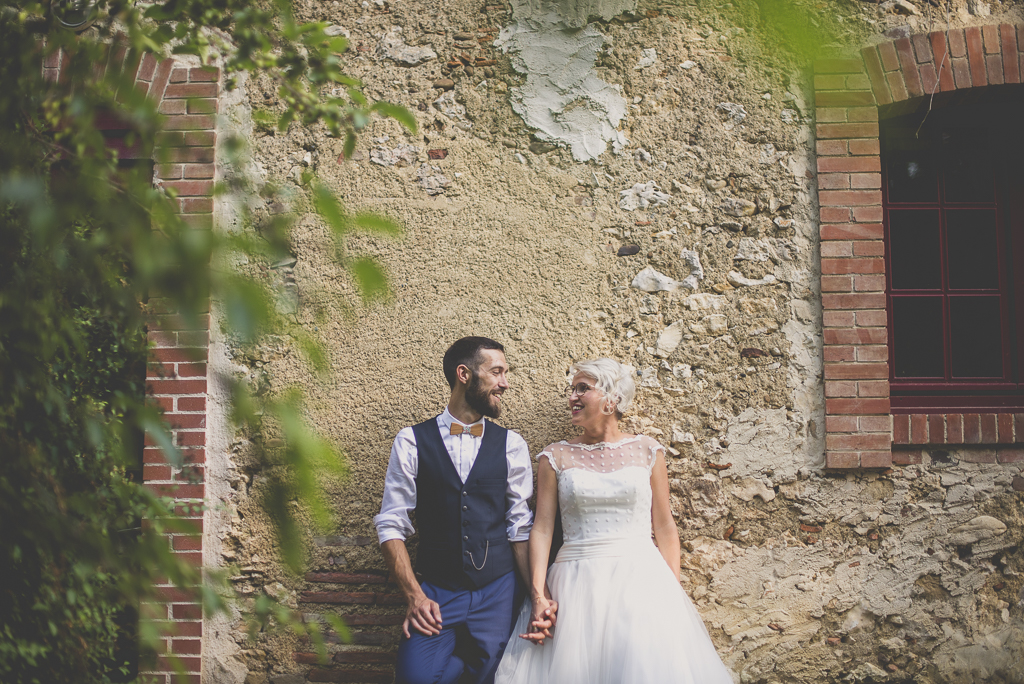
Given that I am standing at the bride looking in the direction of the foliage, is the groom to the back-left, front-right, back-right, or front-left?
front-right

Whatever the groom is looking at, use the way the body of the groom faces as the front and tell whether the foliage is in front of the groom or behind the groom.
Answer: in front

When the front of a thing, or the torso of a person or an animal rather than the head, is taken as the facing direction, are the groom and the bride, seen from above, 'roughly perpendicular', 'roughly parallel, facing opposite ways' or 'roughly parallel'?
roughly parallel

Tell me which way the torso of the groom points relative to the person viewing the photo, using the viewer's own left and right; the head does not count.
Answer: facing the viewer

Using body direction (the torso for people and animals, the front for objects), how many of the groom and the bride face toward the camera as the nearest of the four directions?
2

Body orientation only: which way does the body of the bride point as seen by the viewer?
toward the camera
